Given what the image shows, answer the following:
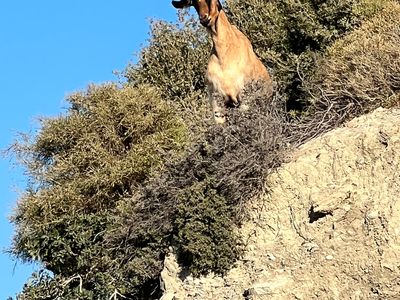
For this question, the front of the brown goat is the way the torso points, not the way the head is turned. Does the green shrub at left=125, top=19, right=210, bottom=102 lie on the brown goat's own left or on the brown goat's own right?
on the brown goat's own right

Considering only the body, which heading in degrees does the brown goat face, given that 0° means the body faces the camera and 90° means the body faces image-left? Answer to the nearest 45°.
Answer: approximately 45°

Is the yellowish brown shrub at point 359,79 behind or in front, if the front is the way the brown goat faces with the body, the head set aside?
behind
